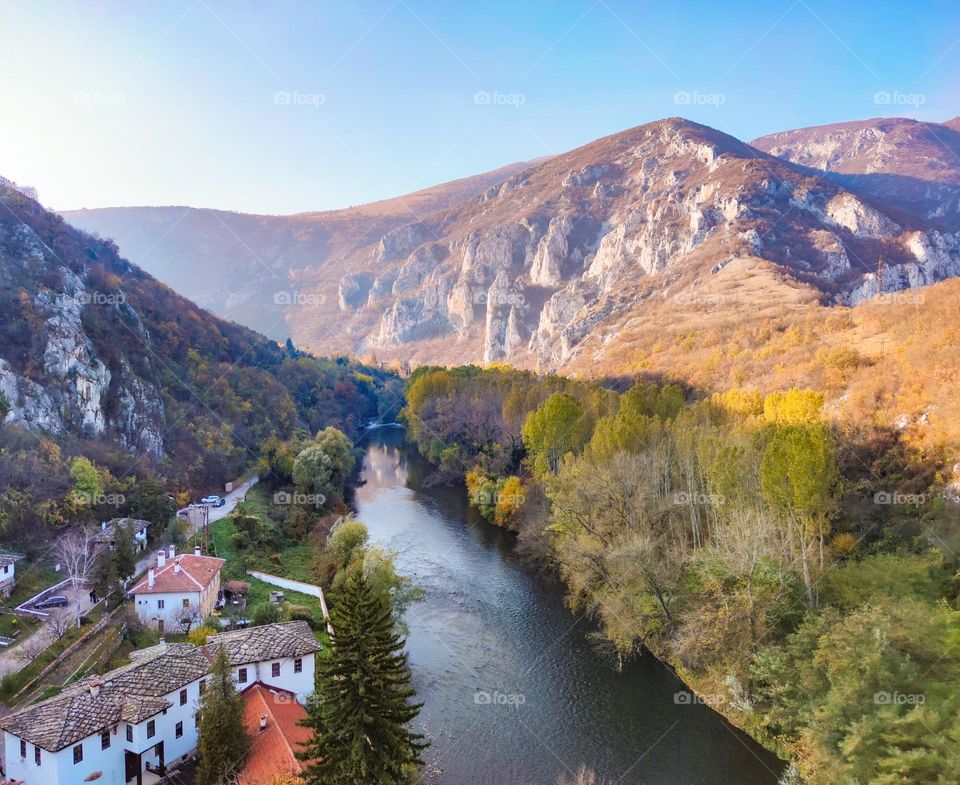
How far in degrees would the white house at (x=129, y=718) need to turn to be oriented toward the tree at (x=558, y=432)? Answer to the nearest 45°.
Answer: approximately 90° to its left

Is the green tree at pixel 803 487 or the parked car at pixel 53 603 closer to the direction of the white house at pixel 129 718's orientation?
the green tree

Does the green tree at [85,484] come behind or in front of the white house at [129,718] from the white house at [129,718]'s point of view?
behind

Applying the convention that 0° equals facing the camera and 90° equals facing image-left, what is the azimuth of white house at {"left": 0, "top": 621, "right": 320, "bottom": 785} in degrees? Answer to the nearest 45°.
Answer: approximately 315°

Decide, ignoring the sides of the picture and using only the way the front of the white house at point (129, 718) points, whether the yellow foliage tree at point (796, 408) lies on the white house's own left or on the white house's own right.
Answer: on the white house's own left

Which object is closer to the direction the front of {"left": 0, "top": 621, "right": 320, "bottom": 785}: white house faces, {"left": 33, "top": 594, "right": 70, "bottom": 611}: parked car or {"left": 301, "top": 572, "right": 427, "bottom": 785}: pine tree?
the pine tree

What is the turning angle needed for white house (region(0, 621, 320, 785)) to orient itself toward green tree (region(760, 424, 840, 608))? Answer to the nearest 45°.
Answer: approximately 45° to its left

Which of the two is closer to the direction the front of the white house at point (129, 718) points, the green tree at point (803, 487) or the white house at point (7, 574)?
the green tree

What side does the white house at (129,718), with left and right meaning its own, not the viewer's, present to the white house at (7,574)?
back
